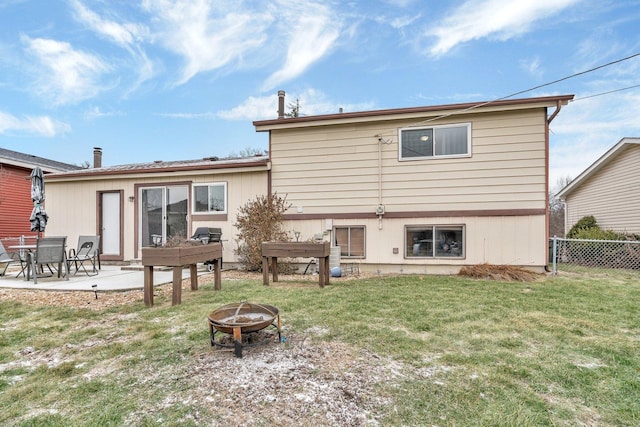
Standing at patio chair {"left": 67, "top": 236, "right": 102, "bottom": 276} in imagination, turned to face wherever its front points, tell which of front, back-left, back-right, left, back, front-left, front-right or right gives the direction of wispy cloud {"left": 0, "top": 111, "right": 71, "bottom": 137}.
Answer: back-right

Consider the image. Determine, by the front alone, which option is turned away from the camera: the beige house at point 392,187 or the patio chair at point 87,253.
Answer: the beige house

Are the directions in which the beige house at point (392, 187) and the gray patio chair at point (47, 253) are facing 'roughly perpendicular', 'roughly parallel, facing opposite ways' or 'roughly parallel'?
roughly parallel

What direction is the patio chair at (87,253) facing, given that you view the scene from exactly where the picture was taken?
facing the viewer and to the left of the viewer

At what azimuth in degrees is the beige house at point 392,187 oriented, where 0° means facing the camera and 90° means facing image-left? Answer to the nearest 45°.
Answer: approximately 180°

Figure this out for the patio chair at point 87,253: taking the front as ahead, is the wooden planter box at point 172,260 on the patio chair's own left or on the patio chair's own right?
on the patio chair's own left

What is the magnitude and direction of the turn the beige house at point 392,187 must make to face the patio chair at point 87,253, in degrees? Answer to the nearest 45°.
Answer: approximately 90° to its left

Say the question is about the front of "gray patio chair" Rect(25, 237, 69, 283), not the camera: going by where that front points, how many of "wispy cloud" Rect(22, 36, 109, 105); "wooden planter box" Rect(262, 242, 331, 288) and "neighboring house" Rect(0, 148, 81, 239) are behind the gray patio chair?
1
